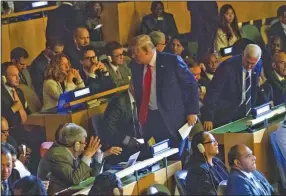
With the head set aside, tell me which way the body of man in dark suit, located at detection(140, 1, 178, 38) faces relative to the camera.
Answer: toward the camera

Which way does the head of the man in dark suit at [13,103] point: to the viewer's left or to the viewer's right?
to the viewer's right

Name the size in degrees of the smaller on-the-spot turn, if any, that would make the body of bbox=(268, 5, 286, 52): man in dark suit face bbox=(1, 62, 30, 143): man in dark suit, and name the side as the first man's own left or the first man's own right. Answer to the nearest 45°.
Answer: approximately 90° to the first man's own right

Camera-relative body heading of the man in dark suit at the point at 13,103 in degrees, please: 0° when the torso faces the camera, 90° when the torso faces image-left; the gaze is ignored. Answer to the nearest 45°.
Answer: approximately 315°

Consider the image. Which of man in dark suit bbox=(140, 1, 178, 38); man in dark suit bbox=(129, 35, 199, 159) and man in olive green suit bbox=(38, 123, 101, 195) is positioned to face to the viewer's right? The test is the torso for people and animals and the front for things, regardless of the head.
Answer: the man in olive green suit
